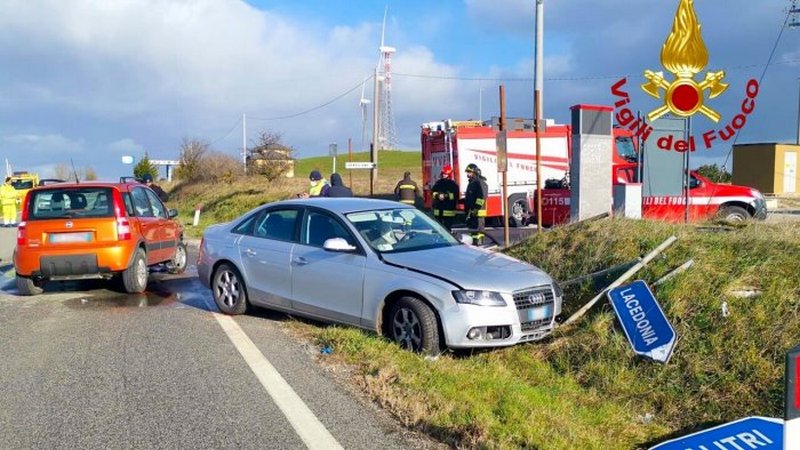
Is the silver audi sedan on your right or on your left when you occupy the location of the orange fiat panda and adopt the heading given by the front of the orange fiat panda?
on your right

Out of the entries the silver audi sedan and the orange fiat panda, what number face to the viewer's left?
0

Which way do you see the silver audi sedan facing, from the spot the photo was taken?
facing the viewer and to the right of the viewer

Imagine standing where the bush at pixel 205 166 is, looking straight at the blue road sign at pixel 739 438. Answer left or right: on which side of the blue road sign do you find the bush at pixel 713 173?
left

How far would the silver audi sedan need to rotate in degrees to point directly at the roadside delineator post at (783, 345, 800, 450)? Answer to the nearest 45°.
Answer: approximately 45° to its right

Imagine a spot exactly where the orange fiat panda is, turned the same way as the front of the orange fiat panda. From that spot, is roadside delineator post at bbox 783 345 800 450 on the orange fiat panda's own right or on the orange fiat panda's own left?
on the orange fiat panda's own right

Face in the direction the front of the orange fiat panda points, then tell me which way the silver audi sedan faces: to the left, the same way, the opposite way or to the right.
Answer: to the right

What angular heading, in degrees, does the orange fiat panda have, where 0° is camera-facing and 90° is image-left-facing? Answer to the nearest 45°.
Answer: approximately 225°

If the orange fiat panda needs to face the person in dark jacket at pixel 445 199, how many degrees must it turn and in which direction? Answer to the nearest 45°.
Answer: approximately 45° to its right

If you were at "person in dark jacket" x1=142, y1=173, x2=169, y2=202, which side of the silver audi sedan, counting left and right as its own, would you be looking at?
back

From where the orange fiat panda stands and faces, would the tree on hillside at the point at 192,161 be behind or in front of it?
in front

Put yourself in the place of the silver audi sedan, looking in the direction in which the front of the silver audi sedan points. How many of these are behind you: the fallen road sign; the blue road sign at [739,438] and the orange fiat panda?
1

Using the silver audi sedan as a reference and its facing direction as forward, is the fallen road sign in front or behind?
in front

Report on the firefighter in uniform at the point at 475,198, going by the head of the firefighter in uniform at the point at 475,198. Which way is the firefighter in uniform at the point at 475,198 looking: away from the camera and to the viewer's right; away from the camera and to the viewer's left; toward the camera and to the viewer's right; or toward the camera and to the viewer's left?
toward the camera and to the viewer's left

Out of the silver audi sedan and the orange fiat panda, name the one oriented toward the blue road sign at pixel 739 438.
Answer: the silver audi sedan
